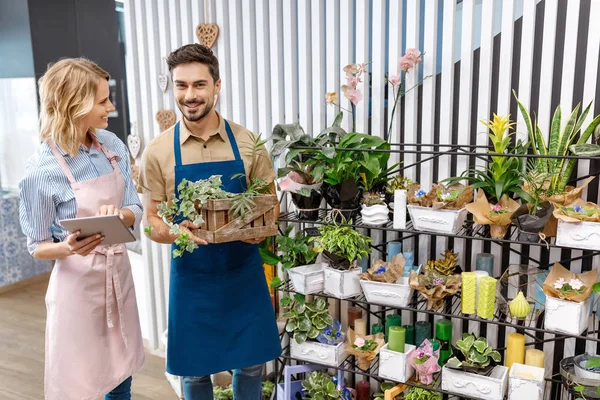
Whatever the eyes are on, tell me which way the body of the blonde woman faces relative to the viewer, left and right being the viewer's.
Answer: facing the viewer and to the right of the viewer

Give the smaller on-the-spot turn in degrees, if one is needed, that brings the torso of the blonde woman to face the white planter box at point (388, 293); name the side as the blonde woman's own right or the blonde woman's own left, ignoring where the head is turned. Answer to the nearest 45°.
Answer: approximately 45° to the blonde woman's own left

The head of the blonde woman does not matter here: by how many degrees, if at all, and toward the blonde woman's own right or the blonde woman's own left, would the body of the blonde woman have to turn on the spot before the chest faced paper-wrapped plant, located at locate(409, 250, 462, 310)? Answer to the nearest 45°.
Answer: approximately 45° to the blonde woman's own left

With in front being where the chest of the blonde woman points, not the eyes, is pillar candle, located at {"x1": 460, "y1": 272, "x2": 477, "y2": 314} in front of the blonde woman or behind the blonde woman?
in front

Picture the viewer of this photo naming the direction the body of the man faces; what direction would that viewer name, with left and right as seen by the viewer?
facing the viewer

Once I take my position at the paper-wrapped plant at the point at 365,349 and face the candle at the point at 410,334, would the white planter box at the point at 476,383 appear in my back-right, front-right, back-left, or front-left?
front-right

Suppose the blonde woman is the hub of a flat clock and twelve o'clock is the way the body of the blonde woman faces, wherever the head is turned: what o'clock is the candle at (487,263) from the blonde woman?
The candle is roughly at 11 o'clock from the blonde woman.

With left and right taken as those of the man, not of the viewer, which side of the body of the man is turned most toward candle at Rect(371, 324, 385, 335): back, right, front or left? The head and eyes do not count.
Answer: left

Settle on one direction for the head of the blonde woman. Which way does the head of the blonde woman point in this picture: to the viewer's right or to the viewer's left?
to the viewer's right

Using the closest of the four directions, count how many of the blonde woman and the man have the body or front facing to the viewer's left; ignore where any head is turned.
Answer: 0

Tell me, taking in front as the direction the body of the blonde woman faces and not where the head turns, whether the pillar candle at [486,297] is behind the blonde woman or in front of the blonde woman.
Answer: in front

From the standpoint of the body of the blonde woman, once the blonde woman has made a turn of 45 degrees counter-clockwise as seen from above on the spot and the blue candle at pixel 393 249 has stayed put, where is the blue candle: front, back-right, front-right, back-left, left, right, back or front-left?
front

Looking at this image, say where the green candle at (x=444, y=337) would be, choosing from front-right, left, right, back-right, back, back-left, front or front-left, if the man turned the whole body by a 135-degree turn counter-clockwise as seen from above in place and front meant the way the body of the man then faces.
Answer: front-right

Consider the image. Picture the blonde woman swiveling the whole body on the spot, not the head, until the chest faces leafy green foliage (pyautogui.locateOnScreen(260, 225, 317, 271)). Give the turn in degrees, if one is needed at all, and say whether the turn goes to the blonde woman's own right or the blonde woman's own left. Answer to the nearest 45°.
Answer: approximately 45° to the blonde woman's own left
